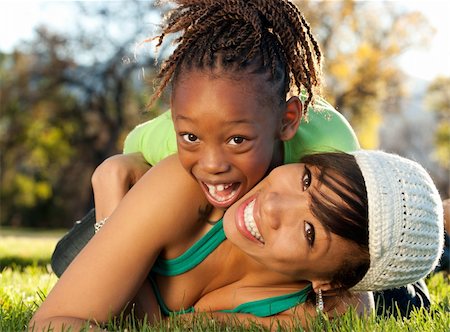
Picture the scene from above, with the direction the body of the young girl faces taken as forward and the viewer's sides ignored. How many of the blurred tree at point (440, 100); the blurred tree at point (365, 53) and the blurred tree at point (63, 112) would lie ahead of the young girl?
0

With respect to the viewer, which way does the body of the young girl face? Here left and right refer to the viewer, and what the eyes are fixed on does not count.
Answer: facing the viewer

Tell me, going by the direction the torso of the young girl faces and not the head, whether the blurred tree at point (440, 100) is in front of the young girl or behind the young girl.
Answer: behind

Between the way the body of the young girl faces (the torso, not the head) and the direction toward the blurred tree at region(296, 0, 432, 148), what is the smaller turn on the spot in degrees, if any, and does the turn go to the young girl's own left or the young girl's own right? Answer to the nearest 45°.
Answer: approximately 180°

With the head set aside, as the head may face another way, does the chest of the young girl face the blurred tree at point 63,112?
no
